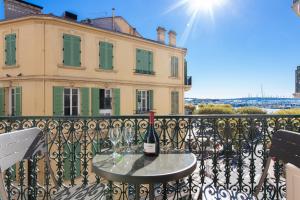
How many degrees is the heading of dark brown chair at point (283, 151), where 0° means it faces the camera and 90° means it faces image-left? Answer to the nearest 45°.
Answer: approximately 45°

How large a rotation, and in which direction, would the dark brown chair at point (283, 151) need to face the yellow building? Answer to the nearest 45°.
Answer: approximately 90° to its right

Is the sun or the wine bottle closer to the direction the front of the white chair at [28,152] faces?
the wine bottle

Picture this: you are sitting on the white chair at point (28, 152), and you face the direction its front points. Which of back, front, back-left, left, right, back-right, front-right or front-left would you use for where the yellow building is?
back-left

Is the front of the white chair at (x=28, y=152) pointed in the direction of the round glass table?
yes

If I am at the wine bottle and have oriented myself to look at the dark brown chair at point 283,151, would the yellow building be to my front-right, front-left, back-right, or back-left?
back-left

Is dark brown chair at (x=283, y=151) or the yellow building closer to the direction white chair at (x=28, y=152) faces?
the dark brown chair

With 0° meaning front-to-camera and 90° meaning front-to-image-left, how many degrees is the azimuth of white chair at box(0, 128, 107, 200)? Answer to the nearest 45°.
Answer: approximately 315°

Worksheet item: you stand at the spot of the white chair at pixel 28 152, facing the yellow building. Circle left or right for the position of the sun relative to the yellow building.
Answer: right

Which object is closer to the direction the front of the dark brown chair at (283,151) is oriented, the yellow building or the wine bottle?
the wine bottle
